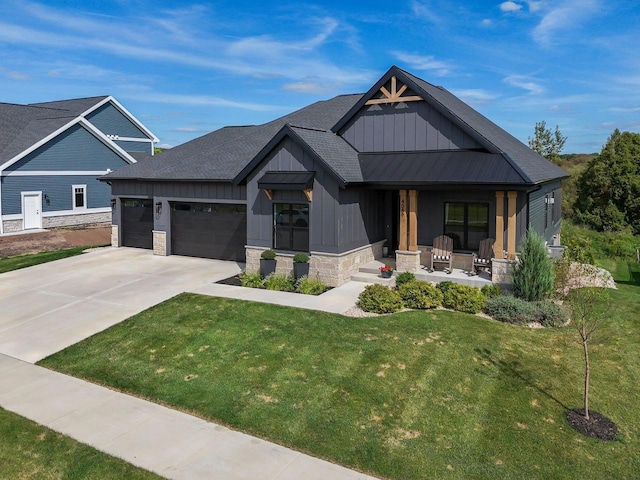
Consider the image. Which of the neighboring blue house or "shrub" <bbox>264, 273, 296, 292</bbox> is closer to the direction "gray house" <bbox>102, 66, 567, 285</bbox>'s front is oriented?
the shrub

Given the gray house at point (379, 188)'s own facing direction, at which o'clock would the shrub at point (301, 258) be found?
The shrub is roughly at 1 o'clock from the gray house.

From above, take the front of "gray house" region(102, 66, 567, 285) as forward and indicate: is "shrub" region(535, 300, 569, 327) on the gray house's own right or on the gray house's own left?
on the gray house's own left

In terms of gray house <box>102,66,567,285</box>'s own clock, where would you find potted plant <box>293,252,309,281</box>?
The potted plant is roughly at 1 o'clock from the gray house.

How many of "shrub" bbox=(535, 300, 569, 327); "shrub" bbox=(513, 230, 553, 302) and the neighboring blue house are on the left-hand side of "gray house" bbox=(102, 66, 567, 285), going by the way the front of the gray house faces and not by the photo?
2

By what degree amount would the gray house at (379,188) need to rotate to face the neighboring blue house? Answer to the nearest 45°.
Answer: approximately 90° to its right

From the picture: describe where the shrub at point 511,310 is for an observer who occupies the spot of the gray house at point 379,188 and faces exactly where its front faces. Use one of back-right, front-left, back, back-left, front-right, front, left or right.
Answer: left

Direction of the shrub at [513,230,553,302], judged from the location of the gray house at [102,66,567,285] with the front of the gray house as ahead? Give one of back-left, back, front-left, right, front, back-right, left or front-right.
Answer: left

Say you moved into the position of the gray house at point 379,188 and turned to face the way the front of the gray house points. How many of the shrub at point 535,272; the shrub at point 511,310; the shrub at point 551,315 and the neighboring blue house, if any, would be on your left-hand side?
3

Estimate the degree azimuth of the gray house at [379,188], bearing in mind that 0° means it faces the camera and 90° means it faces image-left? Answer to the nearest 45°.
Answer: approximately 45°
